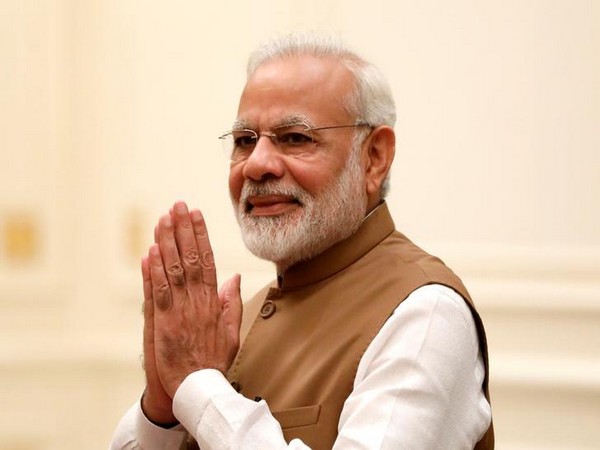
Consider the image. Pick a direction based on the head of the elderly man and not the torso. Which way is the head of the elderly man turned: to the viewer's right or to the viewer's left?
to the viewer's left
